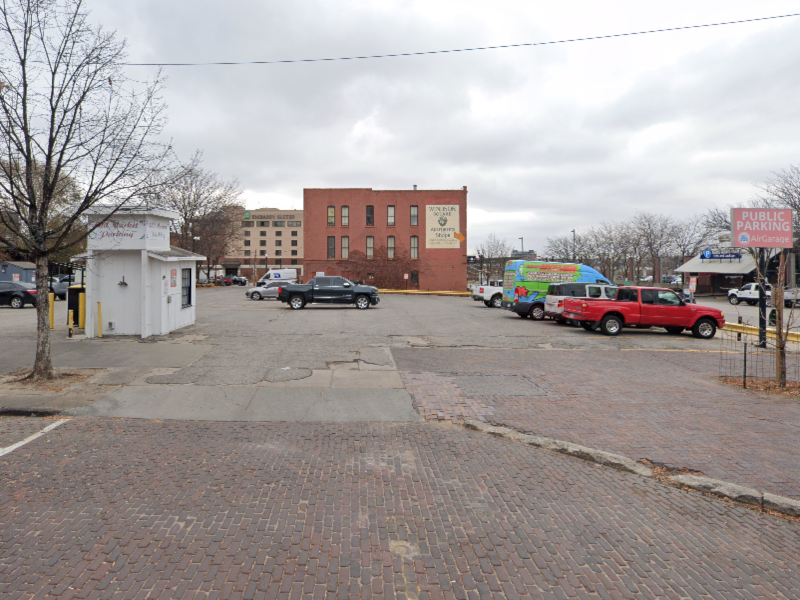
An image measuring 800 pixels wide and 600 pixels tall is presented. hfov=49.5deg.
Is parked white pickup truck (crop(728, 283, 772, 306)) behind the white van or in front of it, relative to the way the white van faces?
behind

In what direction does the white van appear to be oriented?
to the viewer's left

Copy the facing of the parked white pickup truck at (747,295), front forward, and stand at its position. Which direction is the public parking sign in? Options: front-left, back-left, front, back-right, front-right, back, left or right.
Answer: left

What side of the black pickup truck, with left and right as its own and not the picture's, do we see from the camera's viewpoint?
right

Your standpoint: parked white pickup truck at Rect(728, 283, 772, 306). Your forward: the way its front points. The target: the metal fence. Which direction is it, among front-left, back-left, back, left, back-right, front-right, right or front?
left

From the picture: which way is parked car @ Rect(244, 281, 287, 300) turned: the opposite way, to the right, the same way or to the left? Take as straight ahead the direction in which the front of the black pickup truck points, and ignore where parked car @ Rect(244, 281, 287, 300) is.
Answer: the opposite way

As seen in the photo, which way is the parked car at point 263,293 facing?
to the viewer's left

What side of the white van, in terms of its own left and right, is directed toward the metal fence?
left

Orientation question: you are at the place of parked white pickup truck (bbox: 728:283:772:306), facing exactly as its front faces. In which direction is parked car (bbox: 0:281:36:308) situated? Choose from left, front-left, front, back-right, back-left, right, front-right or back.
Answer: front-left

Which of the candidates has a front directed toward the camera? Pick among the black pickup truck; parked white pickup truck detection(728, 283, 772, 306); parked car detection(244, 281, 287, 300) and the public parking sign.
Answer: the public parking sign

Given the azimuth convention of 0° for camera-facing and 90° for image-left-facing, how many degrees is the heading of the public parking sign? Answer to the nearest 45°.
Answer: approximately 0°
